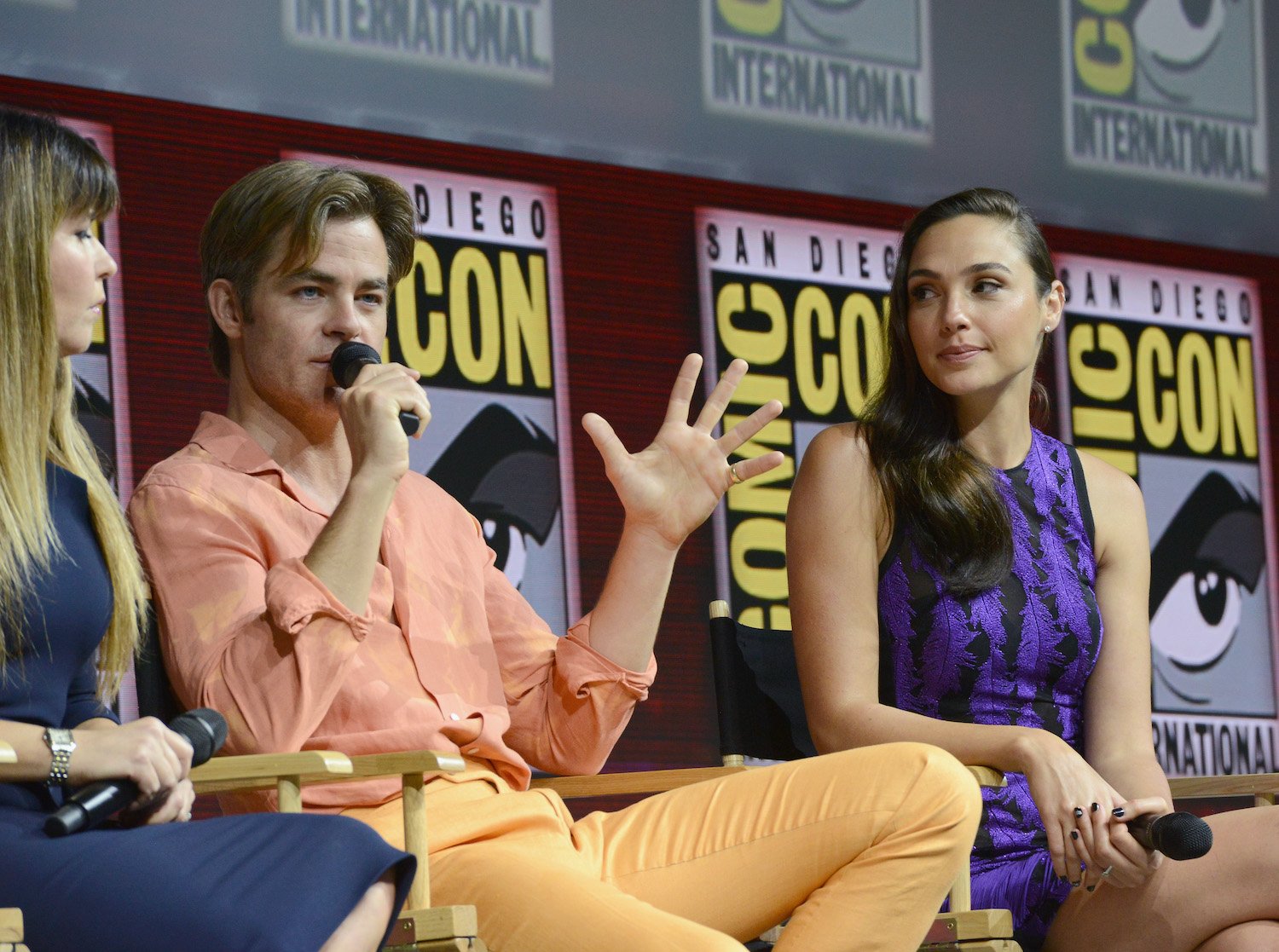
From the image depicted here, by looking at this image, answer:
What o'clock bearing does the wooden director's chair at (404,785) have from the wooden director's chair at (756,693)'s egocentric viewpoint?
the wooden director's chair at (404,785) is roughly at 2 o'clock from the wooden director's chair at (756,693).

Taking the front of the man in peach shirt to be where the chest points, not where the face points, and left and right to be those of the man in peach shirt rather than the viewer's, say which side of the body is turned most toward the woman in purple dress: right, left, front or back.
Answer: left

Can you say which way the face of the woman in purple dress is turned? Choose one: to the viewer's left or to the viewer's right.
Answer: to the viewer's left

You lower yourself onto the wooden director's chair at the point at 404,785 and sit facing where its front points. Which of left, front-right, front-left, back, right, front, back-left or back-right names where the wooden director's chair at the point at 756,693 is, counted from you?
left

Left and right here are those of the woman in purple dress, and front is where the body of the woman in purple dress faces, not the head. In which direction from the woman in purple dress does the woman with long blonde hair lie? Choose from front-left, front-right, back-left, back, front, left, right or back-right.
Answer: right

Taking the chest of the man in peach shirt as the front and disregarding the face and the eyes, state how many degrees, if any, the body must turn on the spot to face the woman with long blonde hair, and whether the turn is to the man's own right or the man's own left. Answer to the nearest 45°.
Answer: approximately 90° to the man's own right

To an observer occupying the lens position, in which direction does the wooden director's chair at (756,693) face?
facing the viewer and to the right of the viewer

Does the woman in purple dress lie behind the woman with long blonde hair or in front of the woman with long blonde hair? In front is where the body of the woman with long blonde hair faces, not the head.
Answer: in front

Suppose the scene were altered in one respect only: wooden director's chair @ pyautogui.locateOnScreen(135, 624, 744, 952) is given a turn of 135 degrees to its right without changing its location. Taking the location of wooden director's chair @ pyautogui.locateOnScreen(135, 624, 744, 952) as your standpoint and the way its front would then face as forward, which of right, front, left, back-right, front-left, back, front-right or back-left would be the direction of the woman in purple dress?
back-right

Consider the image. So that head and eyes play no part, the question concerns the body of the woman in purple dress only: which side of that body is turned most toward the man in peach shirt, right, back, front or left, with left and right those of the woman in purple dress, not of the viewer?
right

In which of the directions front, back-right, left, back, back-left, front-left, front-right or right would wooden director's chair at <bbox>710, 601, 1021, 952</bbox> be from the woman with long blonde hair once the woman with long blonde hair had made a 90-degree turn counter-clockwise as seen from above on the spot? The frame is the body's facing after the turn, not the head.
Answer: front-right

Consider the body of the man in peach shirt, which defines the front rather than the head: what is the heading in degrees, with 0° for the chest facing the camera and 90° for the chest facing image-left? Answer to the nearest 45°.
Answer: approximately 315°

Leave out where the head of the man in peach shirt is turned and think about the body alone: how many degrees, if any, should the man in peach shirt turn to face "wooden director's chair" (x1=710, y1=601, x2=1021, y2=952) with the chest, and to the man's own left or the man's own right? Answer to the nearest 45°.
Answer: approximately 90° to the man's own left
